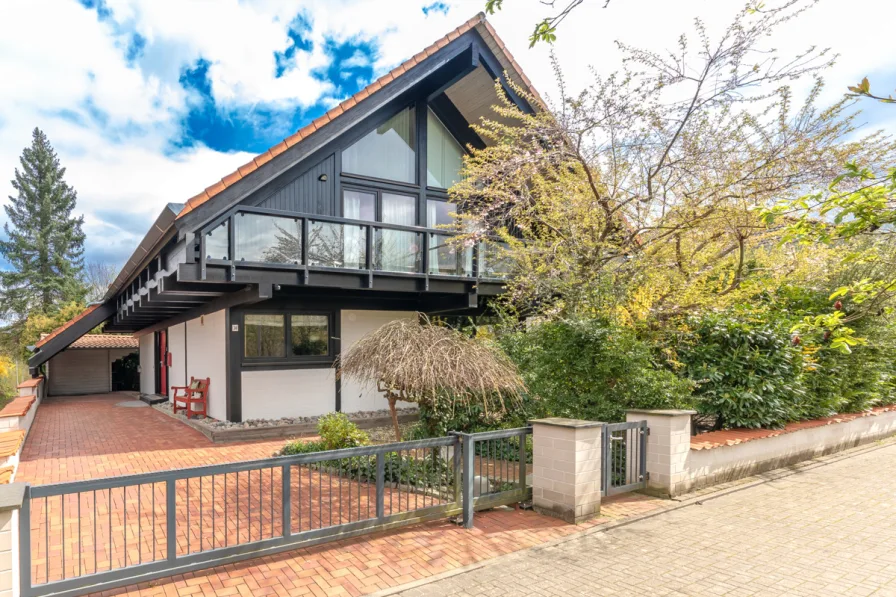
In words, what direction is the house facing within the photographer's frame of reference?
facing the viewer and to the right of the viewer

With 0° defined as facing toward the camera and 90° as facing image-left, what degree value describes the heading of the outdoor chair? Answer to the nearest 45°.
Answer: approximately 45°

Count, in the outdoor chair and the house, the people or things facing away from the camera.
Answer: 0

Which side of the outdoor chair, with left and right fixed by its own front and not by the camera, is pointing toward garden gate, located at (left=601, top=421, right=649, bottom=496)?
left

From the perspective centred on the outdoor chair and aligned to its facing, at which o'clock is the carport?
The carport is roughly at 4 o'clock from the outdoor chair.

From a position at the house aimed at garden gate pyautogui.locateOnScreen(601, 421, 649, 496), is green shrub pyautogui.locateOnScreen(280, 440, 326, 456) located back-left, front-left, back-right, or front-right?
front-right

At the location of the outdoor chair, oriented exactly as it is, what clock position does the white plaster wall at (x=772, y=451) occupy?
The white plaster wall is roughly at 9 o'clock from the outdoor chair.

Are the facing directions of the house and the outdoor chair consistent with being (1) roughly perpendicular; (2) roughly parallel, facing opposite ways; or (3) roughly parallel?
roughly perpendicular

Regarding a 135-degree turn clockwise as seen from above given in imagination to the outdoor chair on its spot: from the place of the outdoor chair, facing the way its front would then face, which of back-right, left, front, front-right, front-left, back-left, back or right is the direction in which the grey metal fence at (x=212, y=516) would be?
back
